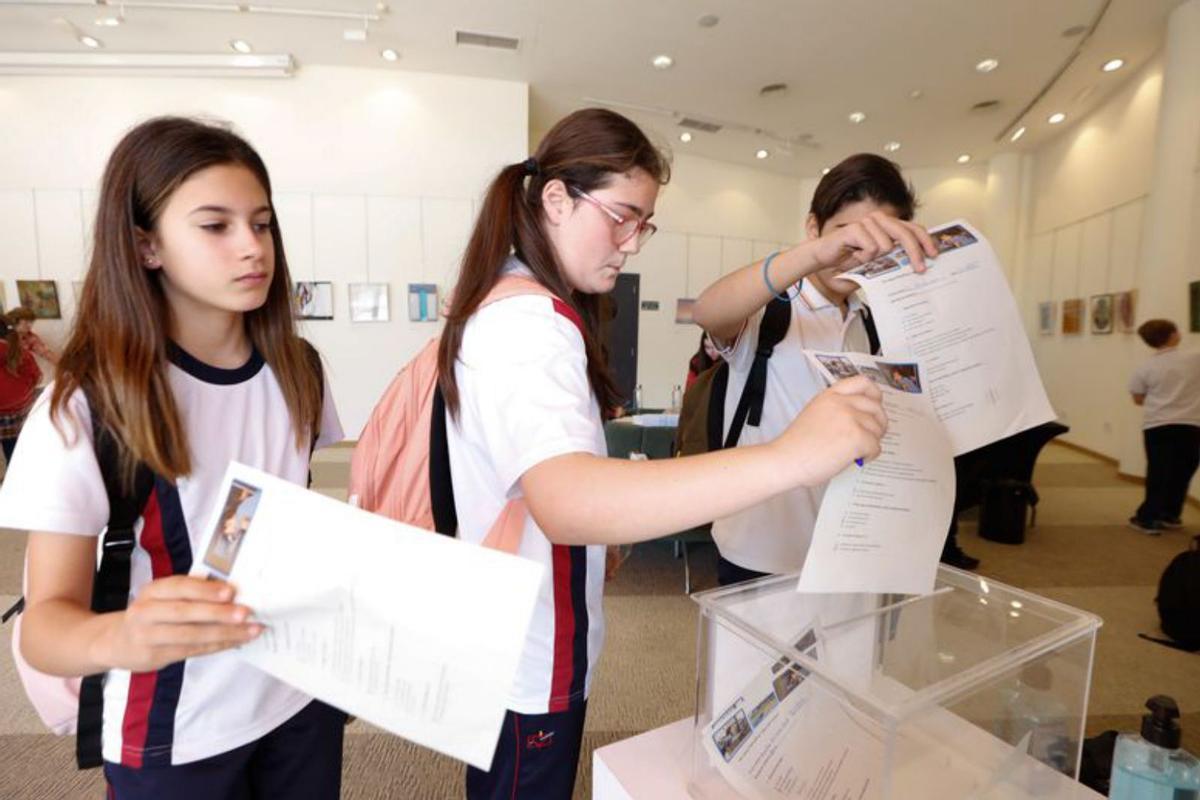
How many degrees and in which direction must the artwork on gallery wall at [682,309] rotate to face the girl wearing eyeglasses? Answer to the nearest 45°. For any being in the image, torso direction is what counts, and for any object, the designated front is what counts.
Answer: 0° — it already faces them

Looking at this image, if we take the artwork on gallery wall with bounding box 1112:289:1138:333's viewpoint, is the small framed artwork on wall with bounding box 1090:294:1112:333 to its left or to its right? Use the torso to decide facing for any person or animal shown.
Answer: on its right

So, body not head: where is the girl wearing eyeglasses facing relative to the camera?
to the viewer's right

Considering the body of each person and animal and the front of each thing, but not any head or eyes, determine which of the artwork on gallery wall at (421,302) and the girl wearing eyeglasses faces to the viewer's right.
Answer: the girl wearing eyeglasses

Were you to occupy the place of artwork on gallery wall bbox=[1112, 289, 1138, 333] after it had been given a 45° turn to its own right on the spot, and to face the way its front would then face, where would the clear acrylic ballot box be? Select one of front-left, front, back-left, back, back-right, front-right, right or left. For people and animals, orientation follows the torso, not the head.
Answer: left

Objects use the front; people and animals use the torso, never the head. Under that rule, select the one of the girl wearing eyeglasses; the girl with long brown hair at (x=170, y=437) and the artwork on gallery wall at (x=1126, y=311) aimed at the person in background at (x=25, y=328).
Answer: the artwork on gallery wall

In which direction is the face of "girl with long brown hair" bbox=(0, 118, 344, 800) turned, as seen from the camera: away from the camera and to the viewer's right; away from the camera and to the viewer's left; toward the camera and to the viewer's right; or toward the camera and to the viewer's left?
toward the camera and to the viewer's right

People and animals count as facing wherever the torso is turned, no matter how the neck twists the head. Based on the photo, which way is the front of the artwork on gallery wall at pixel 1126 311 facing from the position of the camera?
facing the viewer and to the left of the viewer

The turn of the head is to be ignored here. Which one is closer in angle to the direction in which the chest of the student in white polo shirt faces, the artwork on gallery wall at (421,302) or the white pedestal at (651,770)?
the white pedestal

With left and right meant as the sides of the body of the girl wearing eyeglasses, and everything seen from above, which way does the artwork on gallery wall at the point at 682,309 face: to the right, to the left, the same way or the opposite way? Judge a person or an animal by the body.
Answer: to the right

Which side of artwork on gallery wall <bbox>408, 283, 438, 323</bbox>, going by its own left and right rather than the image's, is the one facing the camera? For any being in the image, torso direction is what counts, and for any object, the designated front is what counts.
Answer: front

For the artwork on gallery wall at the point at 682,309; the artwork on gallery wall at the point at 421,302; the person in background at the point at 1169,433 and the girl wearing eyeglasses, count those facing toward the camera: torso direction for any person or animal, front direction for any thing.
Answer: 2

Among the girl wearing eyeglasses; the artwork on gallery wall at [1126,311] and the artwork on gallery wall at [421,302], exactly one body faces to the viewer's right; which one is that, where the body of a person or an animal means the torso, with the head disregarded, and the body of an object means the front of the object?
the girl wearing eyeglasses

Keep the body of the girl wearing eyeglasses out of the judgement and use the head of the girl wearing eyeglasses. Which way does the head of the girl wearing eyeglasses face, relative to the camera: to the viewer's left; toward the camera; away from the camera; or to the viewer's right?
to the viewer's right

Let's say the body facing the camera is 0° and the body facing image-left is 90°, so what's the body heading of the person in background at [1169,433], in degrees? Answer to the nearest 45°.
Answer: approximately 135°

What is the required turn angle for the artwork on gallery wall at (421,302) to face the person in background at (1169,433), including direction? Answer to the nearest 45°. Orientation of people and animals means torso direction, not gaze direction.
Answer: approximately 45° to its left

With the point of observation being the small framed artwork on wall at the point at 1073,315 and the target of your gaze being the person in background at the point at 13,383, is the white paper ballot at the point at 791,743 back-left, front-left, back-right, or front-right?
front-left
